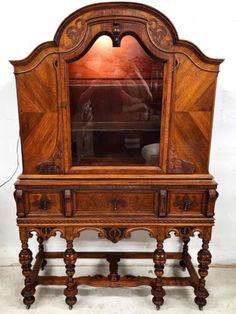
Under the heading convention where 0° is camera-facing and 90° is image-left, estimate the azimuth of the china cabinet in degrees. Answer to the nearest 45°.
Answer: approximately 0°
